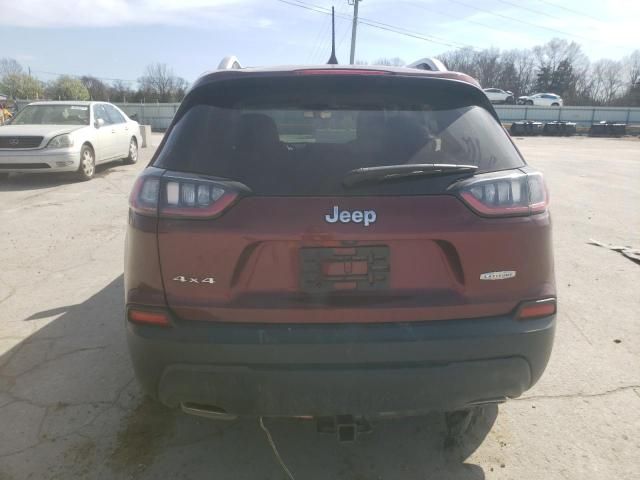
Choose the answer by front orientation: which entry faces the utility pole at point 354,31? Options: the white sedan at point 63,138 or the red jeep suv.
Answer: the red jeep suv

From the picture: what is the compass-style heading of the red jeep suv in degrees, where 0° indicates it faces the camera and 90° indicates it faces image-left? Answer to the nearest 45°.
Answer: approximately 180°

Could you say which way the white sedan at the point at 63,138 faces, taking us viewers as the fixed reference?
facing the viewer and to the left of the viewer

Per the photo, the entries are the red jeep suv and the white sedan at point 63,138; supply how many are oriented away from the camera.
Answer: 1

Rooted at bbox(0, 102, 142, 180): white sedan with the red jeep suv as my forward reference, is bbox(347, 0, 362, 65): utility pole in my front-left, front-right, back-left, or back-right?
back-left

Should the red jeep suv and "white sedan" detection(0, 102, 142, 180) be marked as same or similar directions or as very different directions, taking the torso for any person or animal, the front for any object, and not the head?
very different directions

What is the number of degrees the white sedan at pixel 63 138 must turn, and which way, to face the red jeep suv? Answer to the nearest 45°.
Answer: approximately 45° to its left

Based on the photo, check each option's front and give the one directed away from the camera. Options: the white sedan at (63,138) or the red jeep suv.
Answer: the red jeep suv

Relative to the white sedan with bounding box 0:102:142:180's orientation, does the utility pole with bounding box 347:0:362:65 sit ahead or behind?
behind

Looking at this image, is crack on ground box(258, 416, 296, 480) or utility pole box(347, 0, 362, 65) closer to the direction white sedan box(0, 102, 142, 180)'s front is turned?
the crack on ground

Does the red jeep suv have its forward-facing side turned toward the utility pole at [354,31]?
yes

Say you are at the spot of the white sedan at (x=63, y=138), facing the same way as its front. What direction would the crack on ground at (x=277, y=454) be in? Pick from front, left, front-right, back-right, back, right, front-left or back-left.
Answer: front-left

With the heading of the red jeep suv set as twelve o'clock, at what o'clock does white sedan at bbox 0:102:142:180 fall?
The white sedan is roughly at 11 o'clock from the red jeep suv.

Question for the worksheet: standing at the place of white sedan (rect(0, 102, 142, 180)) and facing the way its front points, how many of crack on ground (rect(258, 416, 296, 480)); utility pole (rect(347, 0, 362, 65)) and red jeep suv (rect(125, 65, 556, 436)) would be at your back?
1
